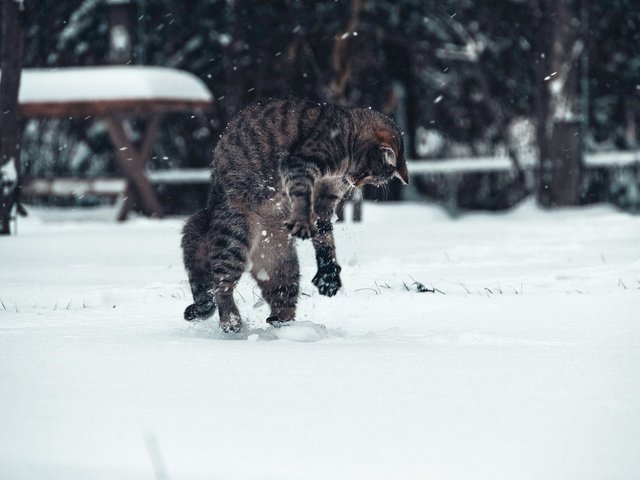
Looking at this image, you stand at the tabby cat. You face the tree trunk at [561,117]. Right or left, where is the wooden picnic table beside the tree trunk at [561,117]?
left

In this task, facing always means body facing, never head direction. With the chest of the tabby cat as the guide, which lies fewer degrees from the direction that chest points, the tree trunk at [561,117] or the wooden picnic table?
the tree trunk

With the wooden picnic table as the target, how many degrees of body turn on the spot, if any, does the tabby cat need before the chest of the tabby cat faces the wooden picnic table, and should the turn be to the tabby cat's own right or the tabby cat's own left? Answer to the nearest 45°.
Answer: approximately 90° to the tabby cat's own left

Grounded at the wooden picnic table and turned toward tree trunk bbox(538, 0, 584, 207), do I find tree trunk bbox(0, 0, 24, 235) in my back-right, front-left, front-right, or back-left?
back-right

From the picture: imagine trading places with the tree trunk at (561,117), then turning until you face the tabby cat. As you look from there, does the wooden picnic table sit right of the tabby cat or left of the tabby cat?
right

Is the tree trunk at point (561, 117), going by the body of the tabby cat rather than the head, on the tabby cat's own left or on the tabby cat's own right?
on the tabby cat's own left

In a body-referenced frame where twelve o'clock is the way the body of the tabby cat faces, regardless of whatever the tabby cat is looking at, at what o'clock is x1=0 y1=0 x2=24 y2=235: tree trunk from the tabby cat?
The tree trunk is roughly at 8 o'clock from the tabby cat.

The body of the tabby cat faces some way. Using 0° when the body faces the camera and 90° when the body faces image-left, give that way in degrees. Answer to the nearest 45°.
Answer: approximately 270°
